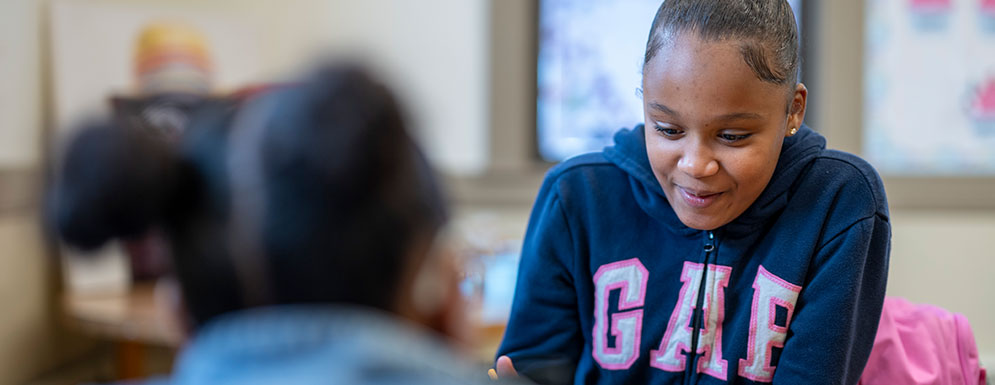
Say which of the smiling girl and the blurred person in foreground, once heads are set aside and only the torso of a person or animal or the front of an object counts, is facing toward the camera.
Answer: the smiling girl

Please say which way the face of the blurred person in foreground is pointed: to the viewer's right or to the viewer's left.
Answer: to the viewer's right

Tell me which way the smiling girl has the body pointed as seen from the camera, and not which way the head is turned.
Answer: toward the camera

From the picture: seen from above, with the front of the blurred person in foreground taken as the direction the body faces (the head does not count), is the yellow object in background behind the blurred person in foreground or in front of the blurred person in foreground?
in front

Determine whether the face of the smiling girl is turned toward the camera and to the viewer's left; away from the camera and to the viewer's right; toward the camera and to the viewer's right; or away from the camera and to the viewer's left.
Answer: toward the camera and to the viewer's left

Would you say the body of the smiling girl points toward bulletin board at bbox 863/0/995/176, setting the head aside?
no

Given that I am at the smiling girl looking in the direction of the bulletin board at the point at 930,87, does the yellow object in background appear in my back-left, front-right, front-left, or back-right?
front-left

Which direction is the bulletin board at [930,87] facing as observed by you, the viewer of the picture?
facing the viewer

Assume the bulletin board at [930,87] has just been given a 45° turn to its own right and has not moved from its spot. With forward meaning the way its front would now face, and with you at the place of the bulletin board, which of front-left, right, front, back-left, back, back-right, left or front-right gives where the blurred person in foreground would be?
front-left

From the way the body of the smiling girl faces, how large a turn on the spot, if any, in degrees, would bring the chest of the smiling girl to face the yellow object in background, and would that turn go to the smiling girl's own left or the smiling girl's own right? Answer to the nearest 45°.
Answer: approximately 135° to the smiling girl's own right

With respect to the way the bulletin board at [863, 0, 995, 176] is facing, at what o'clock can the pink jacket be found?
The pink jacket is roughly at 12 o'clock from the bulletin board.

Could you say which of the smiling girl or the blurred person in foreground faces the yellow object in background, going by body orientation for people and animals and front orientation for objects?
the blurred person in foreground

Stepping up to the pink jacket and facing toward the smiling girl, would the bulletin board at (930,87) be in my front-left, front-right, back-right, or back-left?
back-right

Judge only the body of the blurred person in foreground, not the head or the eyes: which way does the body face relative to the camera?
away from the camera

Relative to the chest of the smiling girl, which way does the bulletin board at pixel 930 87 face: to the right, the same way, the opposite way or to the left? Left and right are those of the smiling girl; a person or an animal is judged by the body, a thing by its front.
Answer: the same way
